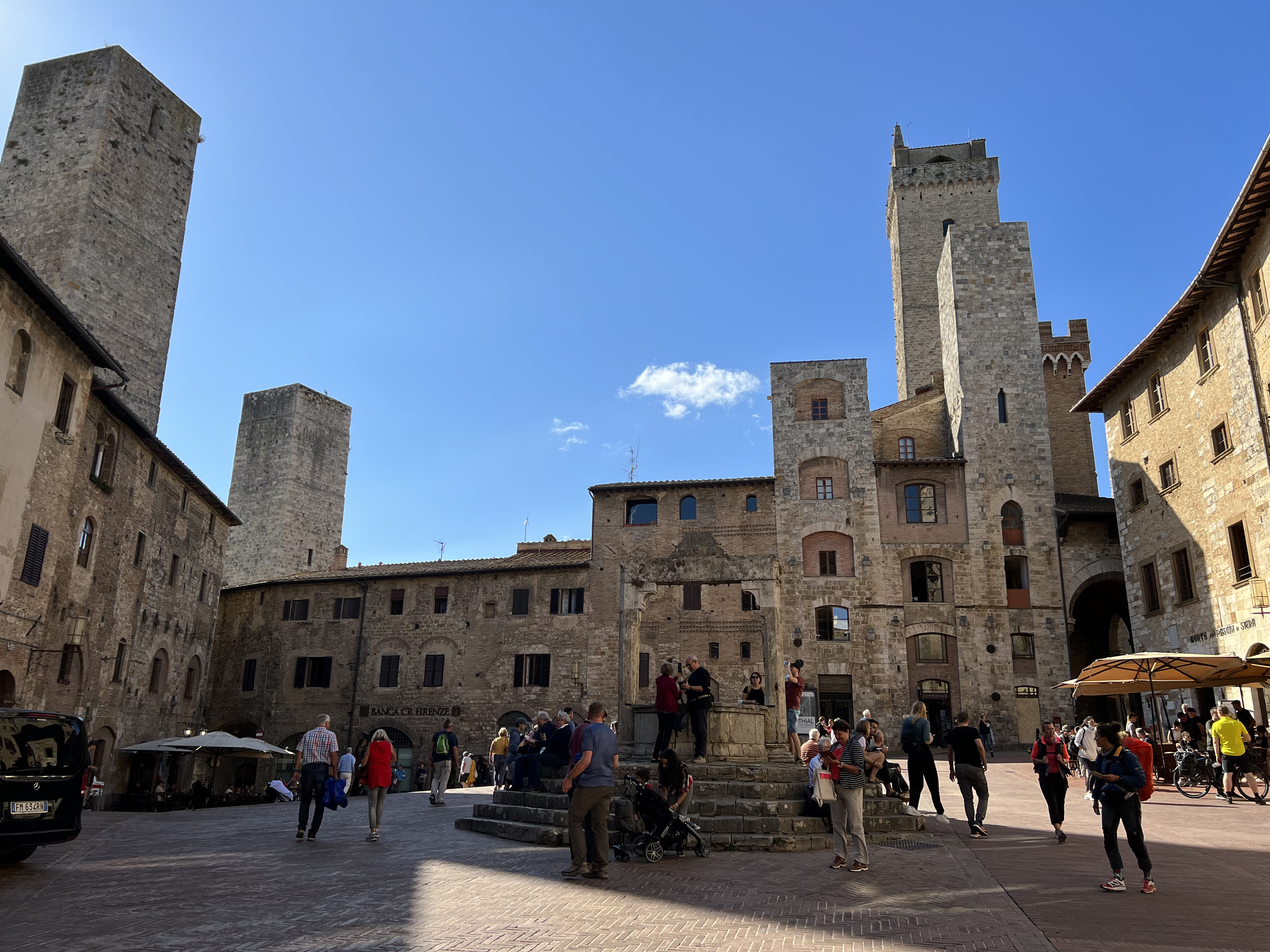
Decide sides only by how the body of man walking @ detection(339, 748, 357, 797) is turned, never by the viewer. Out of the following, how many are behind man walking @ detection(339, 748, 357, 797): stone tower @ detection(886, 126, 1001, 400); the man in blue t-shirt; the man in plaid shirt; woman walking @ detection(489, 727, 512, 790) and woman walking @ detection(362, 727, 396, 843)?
3

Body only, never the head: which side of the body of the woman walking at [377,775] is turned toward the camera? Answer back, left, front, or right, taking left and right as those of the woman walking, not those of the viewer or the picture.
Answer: back

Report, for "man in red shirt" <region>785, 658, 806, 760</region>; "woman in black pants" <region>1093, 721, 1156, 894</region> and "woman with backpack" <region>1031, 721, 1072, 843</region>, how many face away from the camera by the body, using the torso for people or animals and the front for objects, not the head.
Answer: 0

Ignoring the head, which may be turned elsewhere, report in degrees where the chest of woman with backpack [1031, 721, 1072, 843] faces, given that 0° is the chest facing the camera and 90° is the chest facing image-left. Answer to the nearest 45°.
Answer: approximately 0°

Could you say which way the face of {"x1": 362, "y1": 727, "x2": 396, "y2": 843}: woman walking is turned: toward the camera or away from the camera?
away from the camera

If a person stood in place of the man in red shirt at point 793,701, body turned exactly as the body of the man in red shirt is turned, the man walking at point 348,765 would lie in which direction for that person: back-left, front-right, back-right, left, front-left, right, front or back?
front

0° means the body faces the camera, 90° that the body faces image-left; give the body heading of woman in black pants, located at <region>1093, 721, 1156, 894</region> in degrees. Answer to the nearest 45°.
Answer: approximately 45°

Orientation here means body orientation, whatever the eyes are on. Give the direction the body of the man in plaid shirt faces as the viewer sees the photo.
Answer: away from the camera

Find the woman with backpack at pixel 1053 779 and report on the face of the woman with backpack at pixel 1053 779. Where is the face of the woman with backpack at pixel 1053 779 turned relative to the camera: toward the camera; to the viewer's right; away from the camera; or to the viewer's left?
toward the camera

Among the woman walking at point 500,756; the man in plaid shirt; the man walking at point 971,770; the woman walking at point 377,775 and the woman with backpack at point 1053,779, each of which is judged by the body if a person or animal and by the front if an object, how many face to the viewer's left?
0

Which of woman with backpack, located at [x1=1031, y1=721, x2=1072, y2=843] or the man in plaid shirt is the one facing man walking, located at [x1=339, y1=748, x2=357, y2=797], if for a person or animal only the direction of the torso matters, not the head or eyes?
the man in plaid shirt
